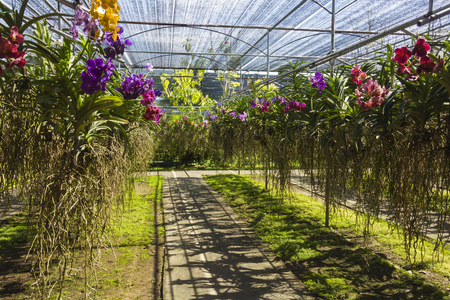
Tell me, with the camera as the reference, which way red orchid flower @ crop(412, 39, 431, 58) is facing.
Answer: facing the viewer and to the left of the viewer

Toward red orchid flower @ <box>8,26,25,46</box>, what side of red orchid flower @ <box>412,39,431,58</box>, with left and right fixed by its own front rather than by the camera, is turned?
front
